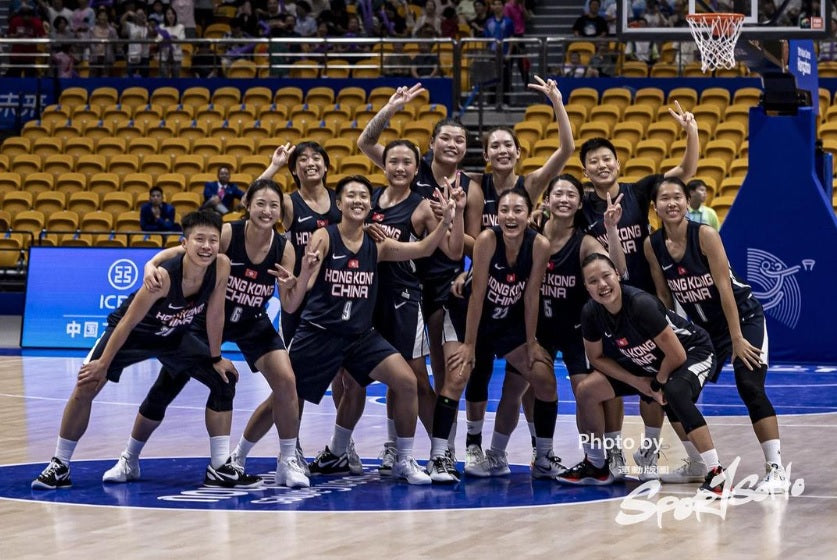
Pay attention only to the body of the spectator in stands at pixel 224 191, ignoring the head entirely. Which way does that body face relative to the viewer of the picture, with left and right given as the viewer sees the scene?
facing the viewer

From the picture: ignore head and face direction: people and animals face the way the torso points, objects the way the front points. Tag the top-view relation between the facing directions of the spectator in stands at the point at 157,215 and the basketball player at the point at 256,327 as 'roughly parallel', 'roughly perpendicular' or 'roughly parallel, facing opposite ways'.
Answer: roughly parallel

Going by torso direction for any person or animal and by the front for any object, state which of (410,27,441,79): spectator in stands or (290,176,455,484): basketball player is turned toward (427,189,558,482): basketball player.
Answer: the spectator in stands

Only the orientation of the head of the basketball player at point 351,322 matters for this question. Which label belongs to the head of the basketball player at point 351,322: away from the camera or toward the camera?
toward the camera

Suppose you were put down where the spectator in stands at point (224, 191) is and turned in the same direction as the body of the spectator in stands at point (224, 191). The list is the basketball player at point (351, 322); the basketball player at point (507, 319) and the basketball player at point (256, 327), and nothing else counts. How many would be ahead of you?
3

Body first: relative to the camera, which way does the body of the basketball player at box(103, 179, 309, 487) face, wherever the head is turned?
toward the camera

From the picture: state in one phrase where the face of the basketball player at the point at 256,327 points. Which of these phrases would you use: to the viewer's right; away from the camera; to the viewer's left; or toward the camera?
toward the camera

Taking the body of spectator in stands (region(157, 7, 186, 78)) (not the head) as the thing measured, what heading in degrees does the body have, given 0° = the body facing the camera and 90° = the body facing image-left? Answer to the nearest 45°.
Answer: approximately 0°

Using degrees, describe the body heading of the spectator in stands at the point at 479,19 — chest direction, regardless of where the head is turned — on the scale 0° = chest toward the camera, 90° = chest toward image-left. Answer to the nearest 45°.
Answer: approximately 0°

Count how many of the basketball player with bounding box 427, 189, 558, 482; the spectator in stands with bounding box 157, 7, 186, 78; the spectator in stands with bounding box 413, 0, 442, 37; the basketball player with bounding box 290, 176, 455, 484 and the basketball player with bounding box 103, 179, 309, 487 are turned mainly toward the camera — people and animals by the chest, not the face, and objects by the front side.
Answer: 5

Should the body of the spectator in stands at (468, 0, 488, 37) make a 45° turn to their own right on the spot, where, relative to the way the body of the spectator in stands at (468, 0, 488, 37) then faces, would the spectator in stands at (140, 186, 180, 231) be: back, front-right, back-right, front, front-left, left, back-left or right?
front

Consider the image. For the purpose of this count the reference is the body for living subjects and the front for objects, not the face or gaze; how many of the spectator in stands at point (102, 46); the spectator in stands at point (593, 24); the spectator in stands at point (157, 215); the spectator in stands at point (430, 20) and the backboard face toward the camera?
5

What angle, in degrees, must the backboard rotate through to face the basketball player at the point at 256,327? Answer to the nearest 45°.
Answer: approximately 45° to its right

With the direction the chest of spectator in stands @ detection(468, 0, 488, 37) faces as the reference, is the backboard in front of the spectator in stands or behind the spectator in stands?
in front

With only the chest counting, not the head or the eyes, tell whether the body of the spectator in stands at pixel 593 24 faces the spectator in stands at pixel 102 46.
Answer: no

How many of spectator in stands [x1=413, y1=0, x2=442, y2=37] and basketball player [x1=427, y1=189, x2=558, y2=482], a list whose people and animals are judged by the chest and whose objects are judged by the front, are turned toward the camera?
2

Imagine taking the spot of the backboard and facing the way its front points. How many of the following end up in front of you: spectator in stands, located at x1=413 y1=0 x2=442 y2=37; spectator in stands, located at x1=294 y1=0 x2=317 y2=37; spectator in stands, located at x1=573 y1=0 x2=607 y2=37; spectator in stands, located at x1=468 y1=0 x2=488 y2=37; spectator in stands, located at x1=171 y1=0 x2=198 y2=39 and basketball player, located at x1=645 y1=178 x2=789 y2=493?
1

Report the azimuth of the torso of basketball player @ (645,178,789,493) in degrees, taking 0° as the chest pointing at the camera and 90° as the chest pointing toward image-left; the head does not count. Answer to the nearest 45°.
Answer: approximately 45°

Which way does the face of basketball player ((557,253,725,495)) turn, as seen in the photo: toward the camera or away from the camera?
toward the camera

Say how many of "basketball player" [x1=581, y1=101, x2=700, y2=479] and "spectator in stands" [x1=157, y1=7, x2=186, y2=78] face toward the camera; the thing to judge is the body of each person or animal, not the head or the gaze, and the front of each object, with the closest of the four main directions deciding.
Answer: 2
